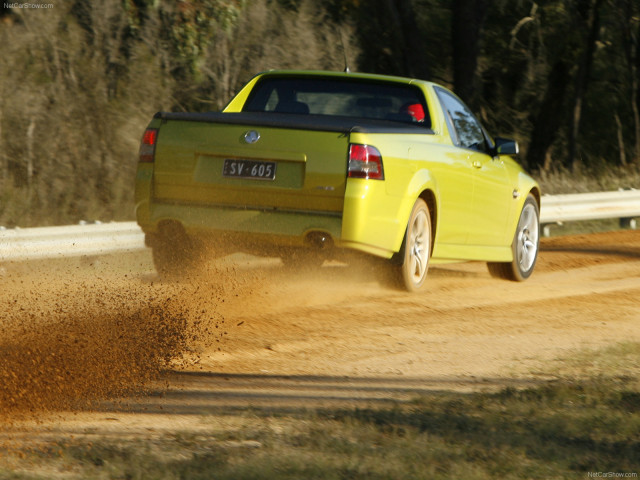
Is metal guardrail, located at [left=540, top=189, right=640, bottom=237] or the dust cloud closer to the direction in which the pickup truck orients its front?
the metal guardrail

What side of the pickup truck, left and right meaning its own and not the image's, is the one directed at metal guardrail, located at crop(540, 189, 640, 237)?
front

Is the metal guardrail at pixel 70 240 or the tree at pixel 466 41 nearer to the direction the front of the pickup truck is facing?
the tree

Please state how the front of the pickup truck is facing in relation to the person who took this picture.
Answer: facing away from the viewer and to the right of the viewer

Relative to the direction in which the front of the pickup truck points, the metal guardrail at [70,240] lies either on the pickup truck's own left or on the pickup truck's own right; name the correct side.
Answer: on the pickup truck's own left

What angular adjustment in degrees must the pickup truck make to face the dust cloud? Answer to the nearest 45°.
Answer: approximately 180°

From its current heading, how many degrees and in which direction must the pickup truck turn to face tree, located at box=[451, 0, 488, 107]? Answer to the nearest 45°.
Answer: approximately 45° to its left
